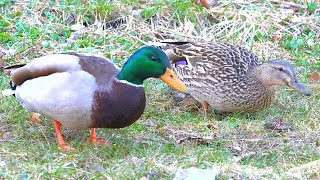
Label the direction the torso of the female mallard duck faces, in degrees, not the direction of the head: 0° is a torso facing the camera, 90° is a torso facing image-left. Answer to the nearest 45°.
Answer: approximately 270°

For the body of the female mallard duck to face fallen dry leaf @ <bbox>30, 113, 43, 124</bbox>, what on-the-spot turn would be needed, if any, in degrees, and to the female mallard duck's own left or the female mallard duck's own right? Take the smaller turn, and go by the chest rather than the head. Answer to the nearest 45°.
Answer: approximately 135° to the female mallard duck's own right

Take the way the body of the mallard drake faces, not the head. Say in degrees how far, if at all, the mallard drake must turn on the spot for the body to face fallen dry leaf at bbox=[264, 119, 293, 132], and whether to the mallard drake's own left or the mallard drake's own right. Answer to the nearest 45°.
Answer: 0° — it already faces it

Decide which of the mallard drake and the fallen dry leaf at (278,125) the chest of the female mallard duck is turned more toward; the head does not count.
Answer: the fallen dry leaf

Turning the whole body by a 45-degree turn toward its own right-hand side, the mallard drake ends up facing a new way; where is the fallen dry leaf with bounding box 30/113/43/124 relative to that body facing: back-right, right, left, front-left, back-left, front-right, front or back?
back

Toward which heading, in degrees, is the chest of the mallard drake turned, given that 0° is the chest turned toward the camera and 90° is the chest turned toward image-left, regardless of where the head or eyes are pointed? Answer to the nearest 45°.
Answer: approximately 270°

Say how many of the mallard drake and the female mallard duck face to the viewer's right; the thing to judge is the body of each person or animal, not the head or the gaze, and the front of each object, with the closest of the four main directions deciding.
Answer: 2
